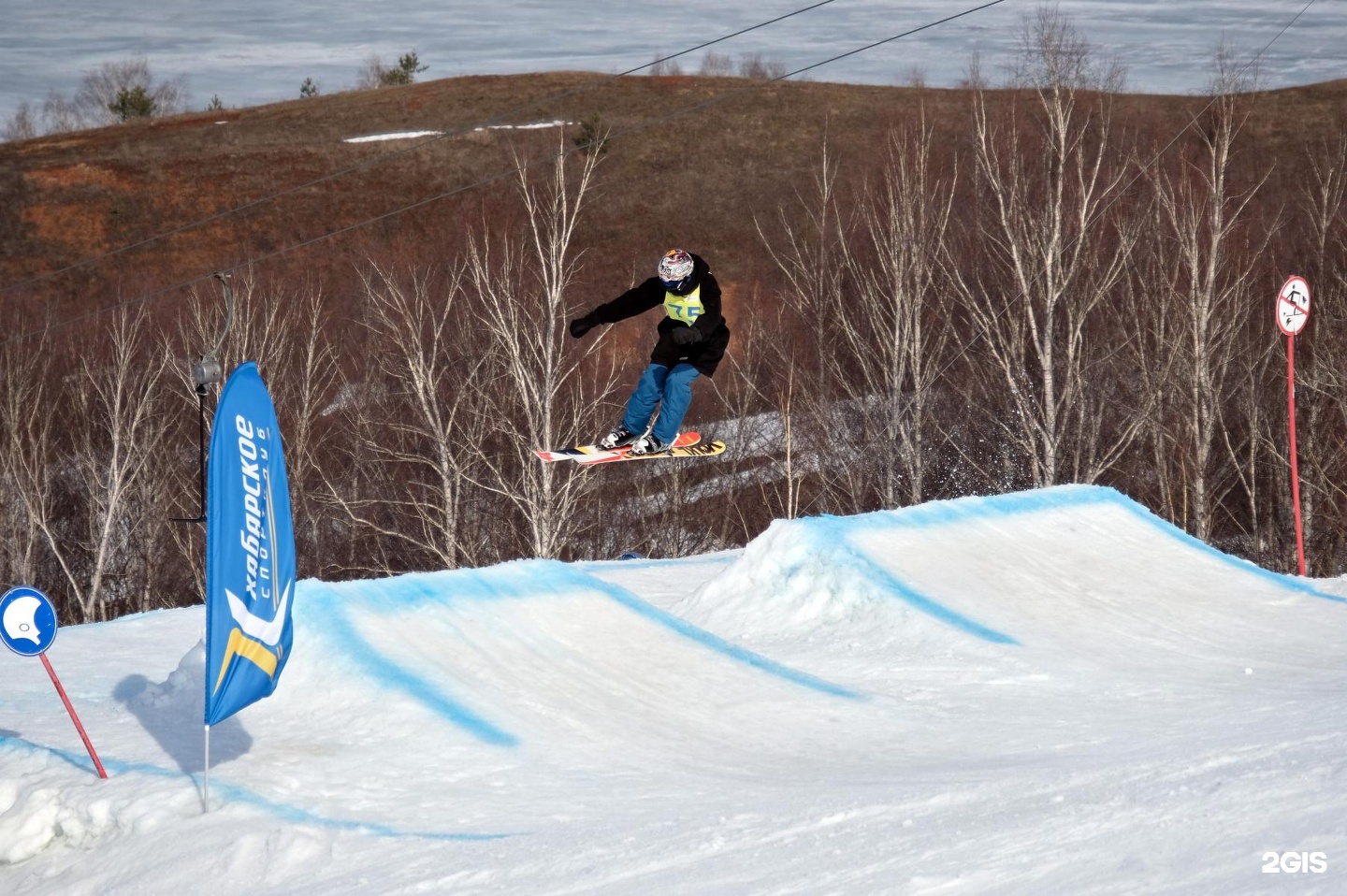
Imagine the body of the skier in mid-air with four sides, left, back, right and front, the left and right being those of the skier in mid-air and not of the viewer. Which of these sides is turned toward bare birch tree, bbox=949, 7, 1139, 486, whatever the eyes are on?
back

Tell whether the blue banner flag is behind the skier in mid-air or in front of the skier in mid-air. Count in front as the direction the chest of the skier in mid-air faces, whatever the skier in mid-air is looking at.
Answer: in front

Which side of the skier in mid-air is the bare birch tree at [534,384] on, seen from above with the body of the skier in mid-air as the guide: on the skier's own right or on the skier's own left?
on the skier's own right

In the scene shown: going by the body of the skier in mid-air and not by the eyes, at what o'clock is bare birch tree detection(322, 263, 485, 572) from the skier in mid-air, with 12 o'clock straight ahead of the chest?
The bare birch tree is roughly at 4 o'clock from the skier in mid-air.

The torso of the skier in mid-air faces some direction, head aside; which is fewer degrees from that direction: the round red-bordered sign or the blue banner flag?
the blue banner flag

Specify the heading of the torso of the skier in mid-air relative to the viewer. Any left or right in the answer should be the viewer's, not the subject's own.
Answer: facing the viewer and to the left of the viewer

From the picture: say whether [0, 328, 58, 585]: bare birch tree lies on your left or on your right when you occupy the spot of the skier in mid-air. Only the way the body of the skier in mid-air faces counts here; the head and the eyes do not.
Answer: on your right

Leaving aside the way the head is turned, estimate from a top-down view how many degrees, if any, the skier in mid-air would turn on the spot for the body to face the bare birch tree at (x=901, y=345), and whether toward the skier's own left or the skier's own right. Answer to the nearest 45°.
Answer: approximately 135° to the skier's own right

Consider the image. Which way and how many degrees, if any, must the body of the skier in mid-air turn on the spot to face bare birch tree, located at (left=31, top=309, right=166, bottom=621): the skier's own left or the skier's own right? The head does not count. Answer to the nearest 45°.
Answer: approximately 90° to the skier's own right

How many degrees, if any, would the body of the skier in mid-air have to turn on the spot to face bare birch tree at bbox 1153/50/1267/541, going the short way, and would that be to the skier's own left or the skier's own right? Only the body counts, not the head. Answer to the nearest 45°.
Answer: approximately 180°
